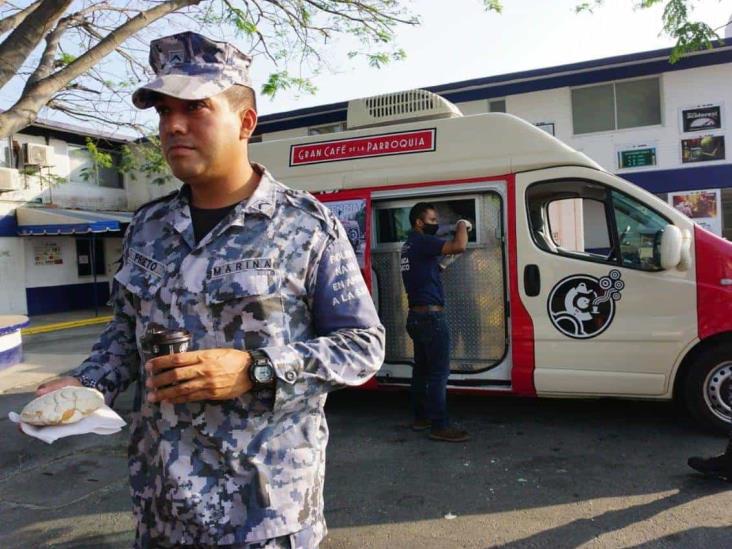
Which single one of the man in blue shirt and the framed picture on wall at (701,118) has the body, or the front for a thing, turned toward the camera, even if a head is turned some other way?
the framed picture on wall

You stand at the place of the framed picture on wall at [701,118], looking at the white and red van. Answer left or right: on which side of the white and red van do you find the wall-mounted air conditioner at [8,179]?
right

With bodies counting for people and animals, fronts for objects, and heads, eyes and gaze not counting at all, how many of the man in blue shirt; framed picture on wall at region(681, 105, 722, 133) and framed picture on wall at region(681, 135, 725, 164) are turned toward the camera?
2

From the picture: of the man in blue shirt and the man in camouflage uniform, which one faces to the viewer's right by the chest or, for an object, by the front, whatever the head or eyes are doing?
the man in blue shirt

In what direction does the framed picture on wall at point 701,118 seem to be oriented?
toward the camera

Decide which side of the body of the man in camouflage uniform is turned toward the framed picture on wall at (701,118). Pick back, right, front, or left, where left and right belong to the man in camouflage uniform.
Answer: back

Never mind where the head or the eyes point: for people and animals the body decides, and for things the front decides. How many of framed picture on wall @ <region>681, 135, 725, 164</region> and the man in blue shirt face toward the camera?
1

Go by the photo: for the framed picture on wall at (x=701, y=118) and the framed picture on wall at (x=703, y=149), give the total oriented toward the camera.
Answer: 2

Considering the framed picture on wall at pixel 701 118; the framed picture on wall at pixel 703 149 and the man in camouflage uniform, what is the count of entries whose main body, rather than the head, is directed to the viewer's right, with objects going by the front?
0

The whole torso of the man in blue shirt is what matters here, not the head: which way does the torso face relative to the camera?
to the viewer's right

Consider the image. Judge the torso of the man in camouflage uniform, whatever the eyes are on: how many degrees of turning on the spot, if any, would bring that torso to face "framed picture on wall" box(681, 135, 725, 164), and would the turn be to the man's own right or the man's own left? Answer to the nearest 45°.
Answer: approximately 180°

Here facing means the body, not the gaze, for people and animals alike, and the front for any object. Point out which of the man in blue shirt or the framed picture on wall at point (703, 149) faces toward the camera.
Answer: the framed picture on wall

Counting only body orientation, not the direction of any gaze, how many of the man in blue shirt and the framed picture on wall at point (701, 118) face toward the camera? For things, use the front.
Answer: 1

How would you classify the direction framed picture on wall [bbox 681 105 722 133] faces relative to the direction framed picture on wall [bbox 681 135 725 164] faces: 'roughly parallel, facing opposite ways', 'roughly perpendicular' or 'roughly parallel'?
roughly parallel

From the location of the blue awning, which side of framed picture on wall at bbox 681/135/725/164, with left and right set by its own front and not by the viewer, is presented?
right

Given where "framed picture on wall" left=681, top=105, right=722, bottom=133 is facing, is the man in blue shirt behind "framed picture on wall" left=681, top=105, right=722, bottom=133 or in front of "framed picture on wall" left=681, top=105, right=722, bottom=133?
in front

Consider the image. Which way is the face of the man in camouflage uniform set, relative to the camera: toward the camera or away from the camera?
toward the camera

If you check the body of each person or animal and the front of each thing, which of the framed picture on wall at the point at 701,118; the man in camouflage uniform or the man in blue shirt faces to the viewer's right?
the man in blue shirt

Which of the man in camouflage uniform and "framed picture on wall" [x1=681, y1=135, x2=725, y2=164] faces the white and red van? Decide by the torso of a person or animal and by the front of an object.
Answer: the framed picture on wall

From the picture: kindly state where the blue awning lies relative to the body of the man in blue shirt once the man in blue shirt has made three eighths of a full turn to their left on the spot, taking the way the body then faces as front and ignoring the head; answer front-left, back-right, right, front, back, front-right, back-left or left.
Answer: front
